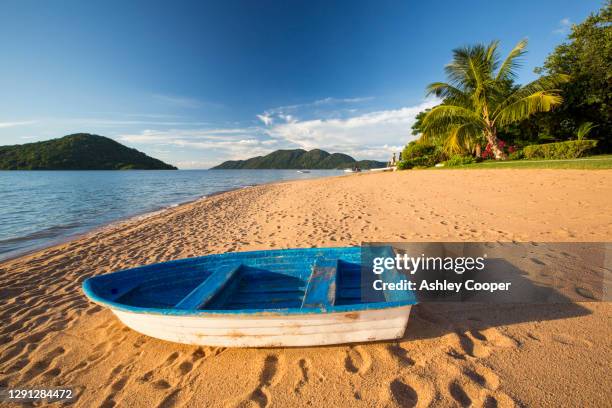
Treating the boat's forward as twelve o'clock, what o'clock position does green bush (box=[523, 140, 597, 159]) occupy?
The green bush is roughly at 5 o'clock from the boat.

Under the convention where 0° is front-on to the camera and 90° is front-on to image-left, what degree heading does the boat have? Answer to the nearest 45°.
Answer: approximately 90°

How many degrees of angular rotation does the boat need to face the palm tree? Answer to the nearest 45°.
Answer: approximately 135° to its right

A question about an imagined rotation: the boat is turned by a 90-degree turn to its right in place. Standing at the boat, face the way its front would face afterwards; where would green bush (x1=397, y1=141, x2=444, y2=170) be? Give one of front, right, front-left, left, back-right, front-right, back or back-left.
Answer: front-right

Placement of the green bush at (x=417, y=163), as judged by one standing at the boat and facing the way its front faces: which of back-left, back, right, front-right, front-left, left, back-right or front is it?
back-right

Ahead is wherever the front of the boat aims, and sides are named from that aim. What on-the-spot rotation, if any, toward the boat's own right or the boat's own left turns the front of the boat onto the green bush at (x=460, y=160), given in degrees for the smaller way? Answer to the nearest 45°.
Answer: approximately 135° to the boat's own right
